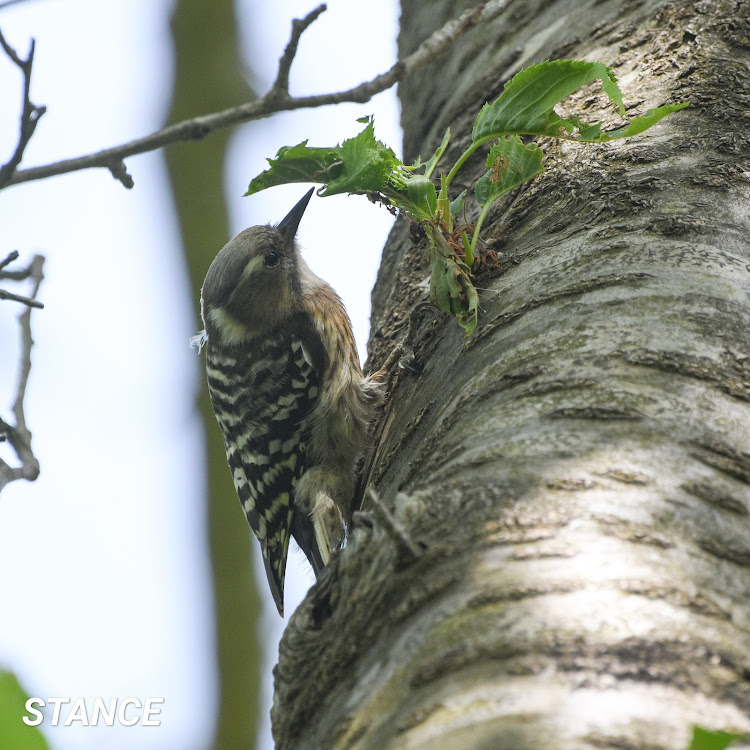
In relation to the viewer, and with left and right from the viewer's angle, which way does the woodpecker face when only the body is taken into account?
facing to the right of the viewer
